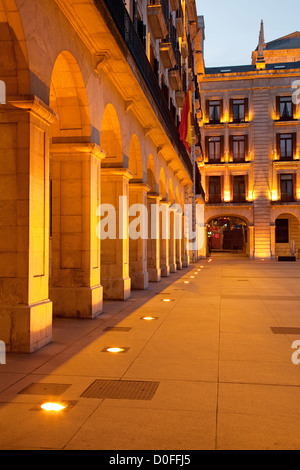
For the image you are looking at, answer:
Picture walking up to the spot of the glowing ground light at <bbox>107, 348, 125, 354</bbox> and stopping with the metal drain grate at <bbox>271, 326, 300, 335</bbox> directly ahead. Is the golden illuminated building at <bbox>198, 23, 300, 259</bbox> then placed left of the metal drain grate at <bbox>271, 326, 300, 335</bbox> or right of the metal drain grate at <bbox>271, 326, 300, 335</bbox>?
left

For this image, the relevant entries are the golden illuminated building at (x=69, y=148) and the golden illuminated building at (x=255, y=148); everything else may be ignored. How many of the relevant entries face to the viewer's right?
1

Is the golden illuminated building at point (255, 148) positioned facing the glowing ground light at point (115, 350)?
yes

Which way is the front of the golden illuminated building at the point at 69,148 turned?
to the viewer's right

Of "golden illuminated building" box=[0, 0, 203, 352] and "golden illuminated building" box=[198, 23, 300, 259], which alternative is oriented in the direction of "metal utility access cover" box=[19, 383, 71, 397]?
"golden illuminated building" box=[198, 23, 300, 259]

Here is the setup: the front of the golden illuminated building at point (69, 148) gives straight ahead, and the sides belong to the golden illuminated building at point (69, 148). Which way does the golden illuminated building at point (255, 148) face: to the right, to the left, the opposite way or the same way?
to the right

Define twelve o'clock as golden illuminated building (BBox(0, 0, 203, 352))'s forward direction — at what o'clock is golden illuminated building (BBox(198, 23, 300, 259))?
golden illuminated building (BBox(198, 23, 300, 259)) is roughly at 10 o'clock from golden illuminated building (BBox(0, 0, 203, 352)).

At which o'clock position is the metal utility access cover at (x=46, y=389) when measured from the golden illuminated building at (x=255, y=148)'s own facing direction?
The metal utility access cover is roughly at 12 o'clock from the golden illuminated building.

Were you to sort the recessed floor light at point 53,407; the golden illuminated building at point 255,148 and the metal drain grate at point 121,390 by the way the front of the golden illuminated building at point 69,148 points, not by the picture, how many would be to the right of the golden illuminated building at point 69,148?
2

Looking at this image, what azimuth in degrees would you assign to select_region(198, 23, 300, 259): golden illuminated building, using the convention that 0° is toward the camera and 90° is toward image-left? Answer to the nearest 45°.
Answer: approximately 0°

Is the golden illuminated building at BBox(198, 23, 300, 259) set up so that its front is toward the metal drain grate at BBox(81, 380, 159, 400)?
yes

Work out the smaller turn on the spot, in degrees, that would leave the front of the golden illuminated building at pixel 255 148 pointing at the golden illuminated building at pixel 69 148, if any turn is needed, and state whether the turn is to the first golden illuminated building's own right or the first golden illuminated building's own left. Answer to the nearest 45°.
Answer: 0° — it already faces it

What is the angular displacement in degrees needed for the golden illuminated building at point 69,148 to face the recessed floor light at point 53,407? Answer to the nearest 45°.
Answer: approximately 90° to its right
